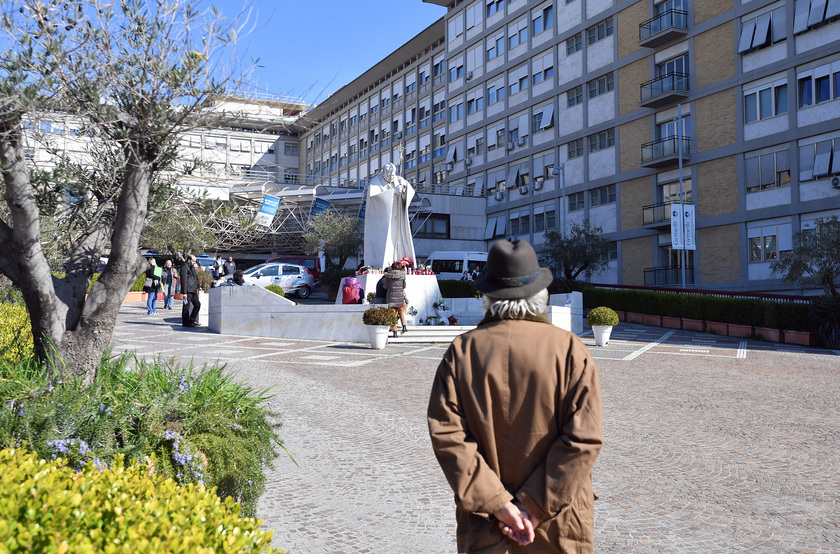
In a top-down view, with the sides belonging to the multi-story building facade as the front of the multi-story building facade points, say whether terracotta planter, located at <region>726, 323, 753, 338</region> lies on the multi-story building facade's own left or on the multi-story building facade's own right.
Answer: on the multi-story building facade's own left

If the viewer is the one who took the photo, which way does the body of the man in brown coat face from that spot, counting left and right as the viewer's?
facing away from the viewer

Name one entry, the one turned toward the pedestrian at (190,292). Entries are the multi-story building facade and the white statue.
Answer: the multi-story building facade

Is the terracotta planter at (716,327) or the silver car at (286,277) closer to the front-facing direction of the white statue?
the terracotta planter

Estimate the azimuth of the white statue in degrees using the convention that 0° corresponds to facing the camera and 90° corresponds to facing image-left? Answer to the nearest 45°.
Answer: approximately 315°

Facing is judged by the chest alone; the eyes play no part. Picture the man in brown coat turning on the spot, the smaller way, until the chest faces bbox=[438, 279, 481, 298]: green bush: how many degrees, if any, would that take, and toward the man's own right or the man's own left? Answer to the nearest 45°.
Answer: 0° — they already face it

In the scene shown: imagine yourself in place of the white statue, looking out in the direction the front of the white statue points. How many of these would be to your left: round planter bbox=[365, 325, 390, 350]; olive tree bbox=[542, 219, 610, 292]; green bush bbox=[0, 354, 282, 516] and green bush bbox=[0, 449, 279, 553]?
1

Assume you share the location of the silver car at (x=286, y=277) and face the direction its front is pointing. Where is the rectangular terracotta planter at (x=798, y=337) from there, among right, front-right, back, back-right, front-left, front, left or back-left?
back-left

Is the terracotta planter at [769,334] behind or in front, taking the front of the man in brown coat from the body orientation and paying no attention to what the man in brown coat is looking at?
in front

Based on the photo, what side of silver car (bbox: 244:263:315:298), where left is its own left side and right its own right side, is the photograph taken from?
left

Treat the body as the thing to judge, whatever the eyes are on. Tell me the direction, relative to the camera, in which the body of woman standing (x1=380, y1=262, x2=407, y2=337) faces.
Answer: away from the camera

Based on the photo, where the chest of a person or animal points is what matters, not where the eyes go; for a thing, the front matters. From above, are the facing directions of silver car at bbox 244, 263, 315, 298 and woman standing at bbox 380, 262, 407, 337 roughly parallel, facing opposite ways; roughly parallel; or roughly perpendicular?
roughly perpendicular

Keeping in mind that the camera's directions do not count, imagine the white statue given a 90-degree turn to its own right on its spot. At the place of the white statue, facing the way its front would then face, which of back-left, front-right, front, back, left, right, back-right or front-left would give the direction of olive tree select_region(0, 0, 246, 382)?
front-left

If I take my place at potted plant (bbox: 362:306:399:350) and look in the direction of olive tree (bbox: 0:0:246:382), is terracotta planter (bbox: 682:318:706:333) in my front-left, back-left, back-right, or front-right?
back-left

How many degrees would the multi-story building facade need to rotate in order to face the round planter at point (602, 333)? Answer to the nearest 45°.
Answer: approximately 45° to its left

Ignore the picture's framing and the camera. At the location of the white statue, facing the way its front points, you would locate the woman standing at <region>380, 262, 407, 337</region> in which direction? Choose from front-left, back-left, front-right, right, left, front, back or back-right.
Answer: front-right

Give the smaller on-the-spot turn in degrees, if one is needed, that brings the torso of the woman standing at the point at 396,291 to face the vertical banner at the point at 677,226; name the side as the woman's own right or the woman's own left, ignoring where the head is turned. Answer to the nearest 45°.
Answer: approximately 45° to the woman's own right

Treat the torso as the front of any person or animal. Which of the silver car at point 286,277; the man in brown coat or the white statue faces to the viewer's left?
the silver car

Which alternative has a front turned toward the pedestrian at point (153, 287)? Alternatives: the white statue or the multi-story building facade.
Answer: the multi-story building facade

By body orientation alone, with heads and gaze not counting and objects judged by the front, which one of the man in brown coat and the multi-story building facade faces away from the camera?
the man in brown coat

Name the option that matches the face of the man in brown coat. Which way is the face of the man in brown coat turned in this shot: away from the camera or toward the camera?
away from the camera
